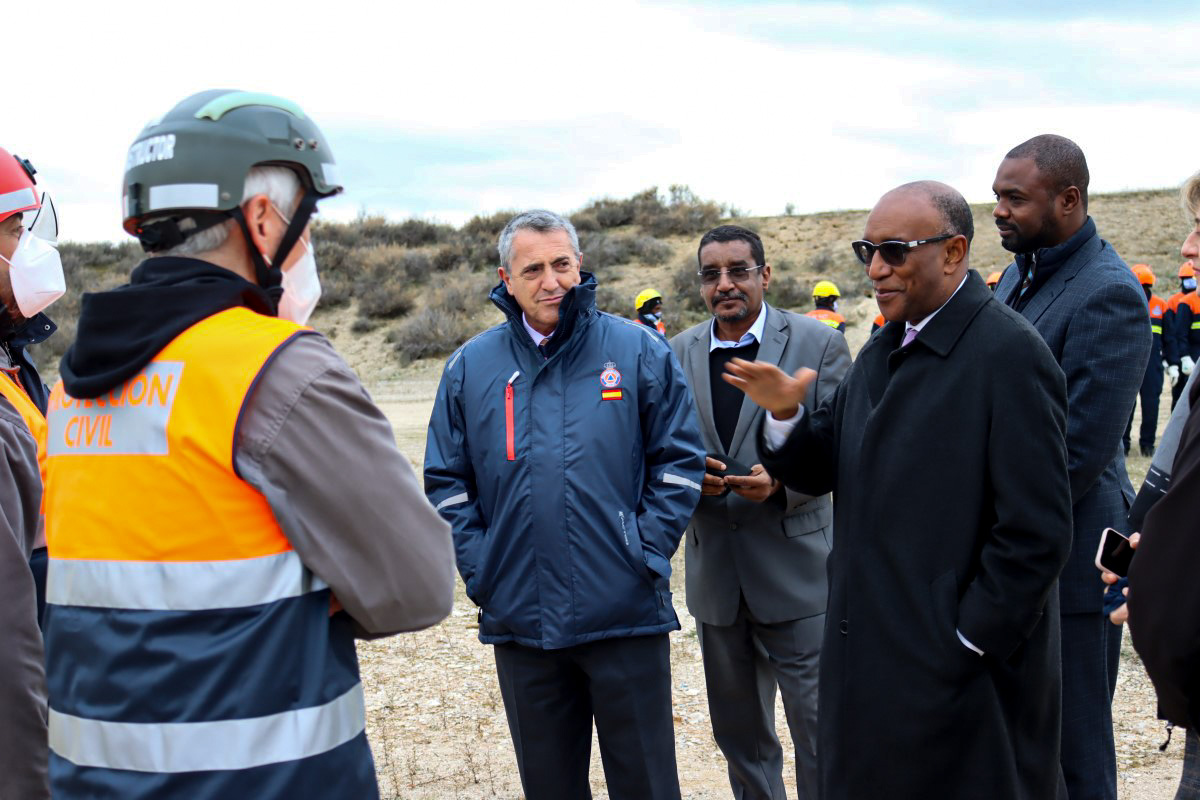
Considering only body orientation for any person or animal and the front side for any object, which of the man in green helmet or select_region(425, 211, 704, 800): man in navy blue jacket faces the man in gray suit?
the man in green helmet

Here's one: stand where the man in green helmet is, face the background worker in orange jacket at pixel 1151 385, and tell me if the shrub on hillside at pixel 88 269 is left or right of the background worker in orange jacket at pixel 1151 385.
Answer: left

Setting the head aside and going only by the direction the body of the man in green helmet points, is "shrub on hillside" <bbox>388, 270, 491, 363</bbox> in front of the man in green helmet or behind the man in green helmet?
in front

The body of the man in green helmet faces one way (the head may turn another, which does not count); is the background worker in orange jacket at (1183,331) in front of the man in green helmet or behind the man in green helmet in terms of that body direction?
in front

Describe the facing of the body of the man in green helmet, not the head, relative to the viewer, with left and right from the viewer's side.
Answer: facing away from the viewer and to the right of the viewer

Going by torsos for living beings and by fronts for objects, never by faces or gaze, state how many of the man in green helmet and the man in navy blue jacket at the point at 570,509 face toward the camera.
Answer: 1

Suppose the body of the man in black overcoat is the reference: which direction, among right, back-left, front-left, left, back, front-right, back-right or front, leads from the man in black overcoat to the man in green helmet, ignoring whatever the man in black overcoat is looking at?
front

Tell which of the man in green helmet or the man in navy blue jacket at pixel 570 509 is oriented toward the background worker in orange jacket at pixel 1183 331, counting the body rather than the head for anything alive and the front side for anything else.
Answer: the man in green helmet

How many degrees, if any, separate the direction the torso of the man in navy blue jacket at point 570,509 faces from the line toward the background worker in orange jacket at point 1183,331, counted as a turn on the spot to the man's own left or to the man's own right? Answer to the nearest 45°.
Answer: approximately 135° to the man's own left

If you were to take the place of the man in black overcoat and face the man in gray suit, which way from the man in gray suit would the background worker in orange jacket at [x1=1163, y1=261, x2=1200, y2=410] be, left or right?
right

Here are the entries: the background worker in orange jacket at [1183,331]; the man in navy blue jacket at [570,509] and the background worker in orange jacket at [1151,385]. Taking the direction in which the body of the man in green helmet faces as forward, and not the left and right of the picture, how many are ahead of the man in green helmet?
3

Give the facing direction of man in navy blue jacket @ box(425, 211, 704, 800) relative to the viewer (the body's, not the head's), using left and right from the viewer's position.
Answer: facing the viewer

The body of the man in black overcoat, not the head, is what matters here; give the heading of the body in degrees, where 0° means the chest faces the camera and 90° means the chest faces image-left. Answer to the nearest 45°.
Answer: approximately 45°

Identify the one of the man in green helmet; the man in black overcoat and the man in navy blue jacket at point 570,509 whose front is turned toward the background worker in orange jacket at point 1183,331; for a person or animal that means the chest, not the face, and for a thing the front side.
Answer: the man in green helmet

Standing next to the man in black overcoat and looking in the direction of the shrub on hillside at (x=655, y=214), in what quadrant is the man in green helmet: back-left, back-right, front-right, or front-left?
back-left

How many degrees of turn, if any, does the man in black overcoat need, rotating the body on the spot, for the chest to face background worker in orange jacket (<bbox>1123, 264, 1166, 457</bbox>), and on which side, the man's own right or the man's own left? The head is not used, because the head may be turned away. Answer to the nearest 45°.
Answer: approximately 135° to the man's own right

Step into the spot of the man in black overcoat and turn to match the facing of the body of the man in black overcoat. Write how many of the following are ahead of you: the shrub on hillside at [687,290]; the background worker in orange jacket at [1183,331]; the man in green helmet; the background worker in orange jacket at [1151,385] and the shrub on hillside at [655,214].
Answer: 1
